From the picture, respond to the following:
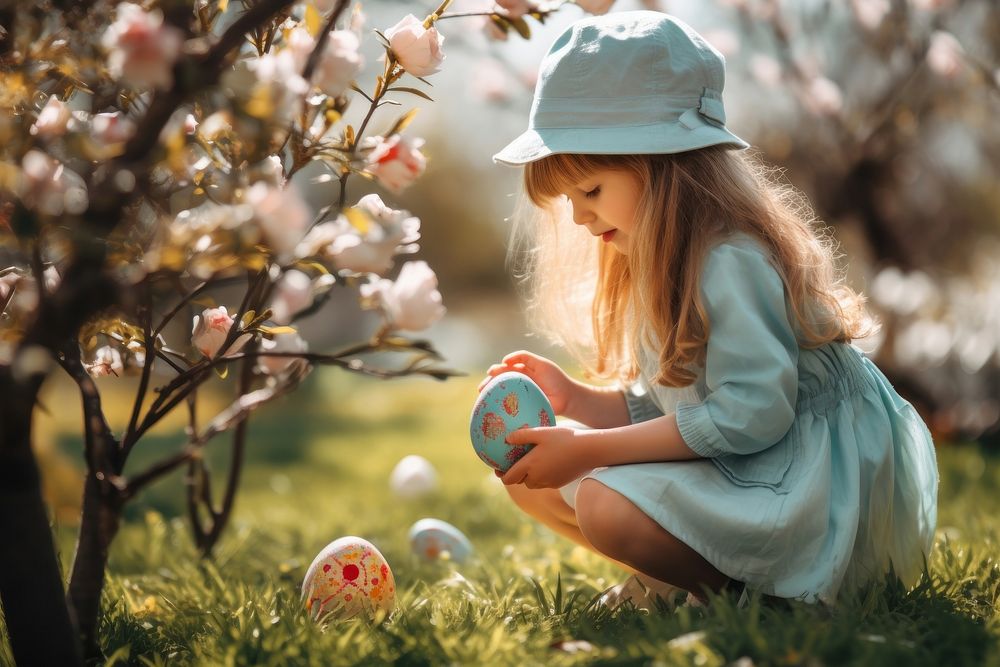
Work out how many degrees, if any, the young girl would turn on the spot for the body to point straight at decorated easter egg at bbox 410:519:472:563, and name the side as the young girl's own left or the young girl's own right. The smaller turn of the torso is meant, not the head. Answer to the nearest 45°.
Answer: approximately 45° to the young girl's own right

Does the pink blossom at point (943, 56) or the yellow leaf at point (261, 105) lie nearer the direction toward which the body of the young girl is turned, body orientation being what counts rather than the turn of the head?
the yellow leaf

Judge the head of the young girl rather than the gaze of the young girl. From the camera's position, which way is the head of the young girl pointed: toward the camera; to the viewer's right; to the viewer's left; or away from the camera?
to the viewer's left

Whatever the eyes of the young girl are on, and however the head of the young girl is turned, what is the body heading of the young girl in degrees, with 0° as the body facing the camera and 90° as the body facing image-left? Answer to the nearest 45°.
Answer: approximately 90°

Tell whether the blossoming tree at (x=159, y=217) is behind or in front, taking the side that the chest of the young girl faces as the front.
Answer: in front
